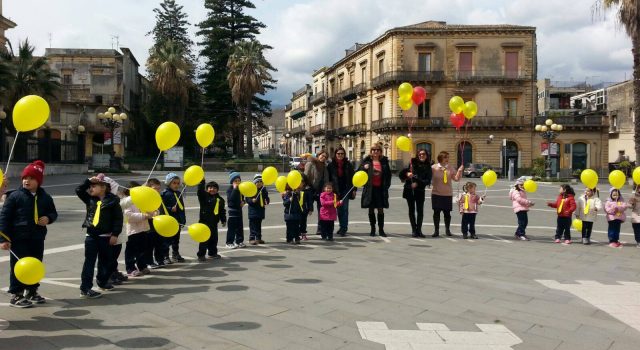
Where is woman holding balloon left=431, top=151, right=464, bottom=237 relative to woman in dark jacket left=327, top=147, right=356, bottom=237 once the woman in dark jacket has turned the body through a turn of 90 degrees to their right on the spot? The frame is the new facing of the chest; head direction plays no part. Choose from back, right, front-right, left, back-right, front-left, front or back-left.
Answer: back

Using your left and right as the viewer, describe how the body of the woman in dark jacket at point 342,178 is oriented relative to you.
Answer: facing the viewer

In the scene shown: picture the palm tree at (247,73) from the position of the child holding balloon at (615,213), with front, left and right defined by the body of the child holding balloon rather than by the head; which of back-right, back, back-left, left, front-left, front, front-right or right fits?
back-right

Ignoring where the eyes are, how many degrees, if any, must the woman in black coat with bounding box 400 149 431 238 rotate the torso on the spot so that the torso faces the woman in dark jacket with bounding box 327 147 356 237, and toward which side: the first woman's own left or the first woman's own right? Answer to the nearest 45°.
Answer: approximately 90° to the first woman's own right

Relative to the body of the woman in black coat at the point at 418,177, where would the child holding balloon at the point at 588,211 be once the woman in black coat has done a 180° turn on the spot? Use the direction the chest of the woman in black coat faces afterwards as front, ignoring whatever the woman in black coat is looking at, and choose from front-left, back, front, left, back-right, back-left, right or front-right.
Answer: right

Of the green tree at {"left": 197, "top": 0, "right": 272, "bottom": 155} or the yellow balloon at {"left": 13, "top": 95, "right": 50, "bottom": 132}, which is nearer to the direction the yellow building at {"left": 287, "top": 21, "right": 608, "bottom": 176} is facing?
the yellow balloon

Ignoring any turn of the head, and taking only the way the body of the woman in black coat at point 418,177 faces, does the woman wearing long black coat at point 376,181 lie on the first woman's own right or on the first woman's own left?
on the first woman's own right

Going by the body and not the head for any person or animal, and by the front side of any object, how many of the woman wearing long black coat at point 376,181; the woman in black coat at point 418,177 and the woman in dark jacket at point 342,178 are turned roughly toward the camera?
3

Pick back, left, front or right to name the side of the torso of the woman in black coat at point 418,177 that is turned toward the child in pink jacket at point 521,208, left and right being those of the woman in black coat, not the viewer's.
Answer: left

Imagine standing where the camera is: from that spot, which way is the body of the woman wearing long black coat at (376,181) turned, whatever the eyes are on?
toward the camera

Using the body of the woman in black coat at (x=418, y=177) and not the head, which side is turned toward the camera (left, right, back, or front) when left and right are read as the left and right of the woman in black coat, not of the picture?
front

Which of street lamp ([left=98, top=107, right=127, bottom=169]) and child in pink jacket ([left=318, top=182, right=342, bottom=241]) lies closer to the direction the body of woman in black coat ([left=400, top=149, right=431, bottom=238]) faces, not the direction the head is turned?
the child in pink jacket

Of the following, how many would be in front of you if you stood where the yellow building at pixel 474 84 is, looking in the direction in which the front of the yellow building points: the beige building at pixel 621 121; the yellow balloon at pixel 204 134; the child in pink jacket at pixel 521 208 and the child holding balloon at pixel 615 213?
3

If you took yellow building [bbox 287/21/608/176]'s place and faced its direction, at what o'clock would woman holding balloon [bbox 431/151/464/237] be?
The woman holding balloon is roughly at 12 o'clock from the yellow building.

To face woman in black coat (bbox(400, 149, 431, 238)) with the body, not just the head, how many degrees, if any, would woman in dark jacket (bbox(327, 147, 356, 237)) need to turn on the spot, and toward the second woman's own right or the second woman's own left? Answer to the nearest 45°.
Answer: approximately 90° to the second woman's own left
